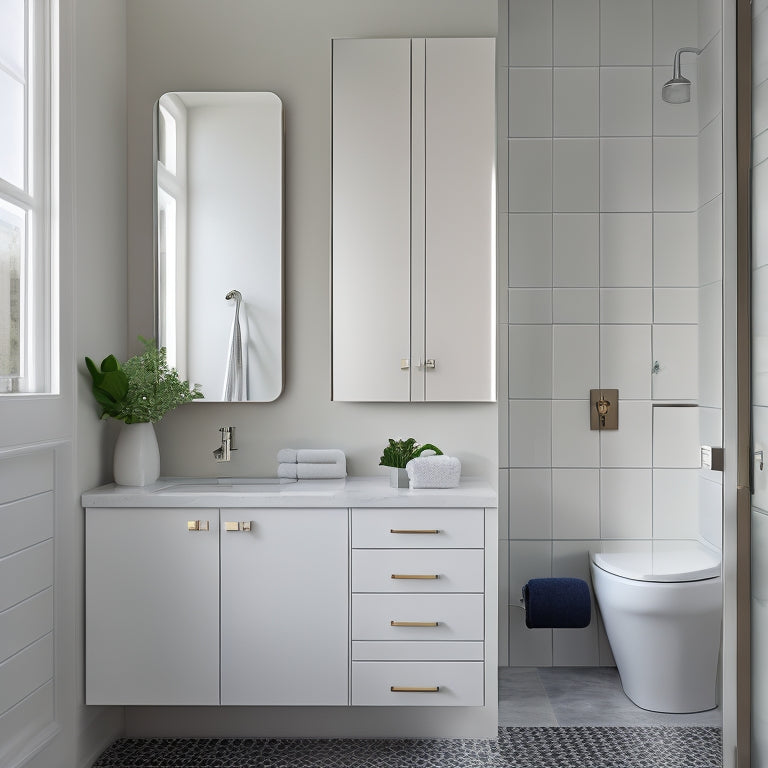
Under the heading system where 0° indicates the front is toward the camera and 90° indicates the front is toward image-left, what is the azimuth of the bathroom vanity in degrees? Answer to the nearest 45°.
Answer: approximately 0°

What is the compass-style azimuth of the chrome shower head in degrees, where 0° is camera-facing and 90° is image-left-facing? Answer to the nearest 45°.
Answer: approximately 45°

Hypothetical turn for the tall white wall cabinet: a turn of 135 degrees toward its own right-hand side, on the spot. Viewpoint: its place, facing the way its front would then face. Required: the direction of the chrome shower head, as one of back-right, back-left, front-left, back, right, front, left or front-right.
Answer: back-right

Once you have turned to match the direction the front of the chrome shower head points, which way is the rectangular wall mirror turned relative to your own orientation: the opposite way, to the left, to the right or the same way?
to the left

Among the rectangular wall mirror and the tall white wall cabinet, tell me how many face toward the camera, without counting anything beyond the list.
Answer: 2
